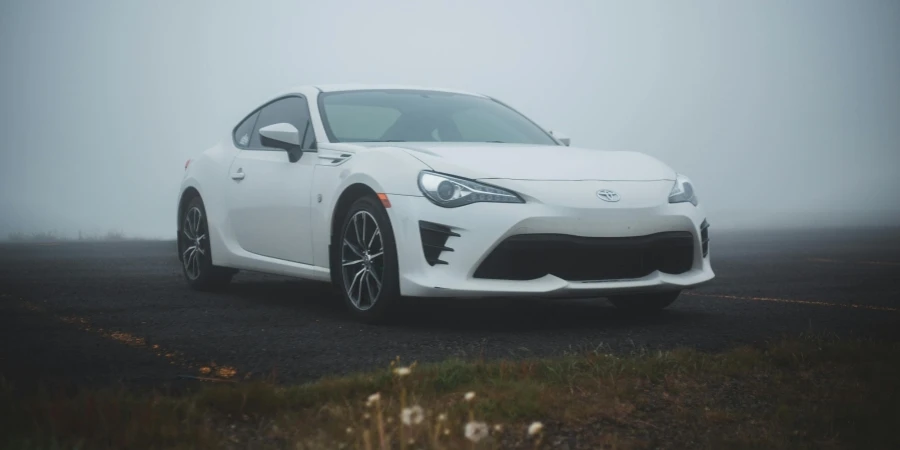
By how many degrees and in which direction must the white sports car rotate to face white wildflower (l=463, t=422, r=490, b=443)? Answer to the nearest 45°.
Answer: approximately 45° to its right

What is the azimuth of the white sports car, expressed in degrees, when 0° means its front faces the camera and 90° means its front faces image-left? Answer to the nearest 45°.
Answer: approximately 315°
